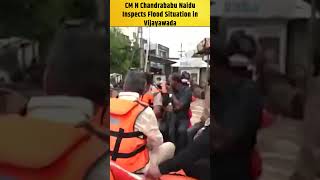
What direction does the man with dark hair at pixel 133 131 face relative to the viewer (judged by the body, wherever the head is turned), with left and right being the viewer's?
facing away from the viewer and to the right of the viewer

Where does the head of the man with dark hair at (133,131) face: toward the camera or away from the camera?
away from the camera
